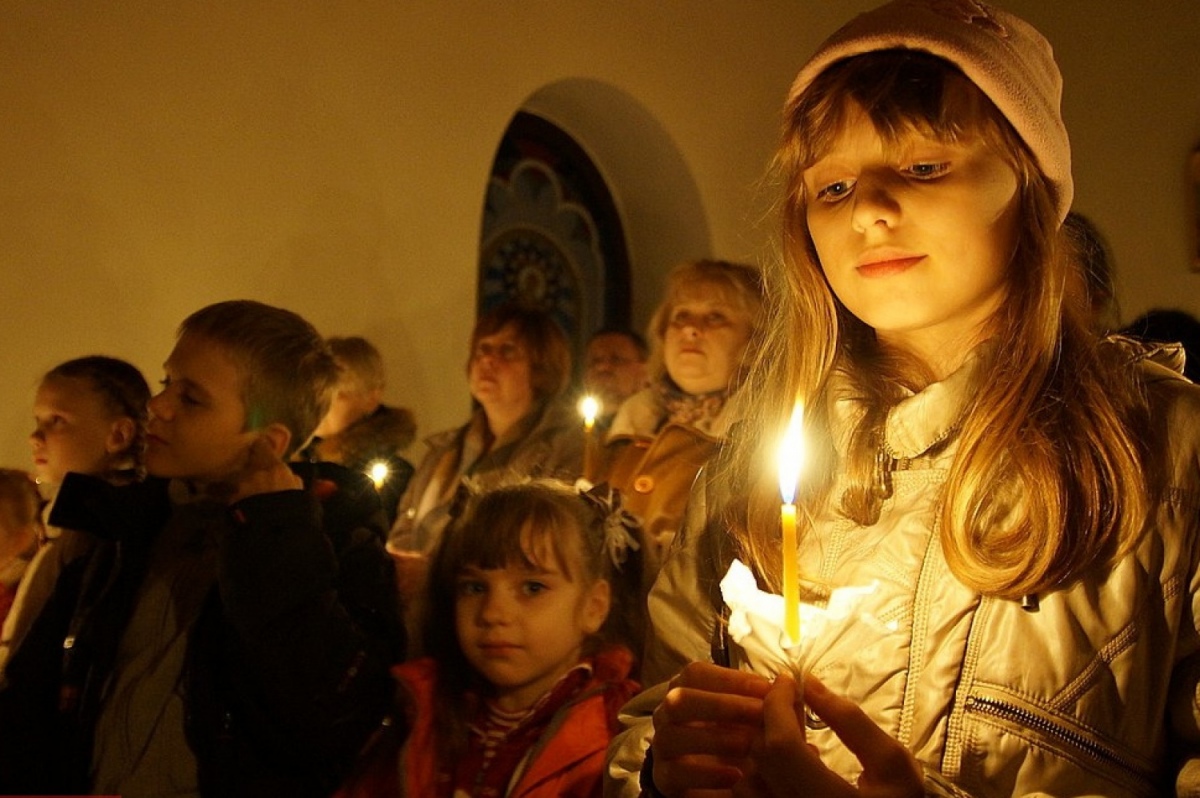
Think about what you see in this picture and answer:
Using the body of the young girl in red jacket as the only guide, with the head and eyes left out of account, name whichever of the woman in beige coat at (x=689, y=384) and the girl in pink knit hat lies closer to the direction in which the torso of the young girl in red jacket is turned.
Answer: the girl in pink knit hat

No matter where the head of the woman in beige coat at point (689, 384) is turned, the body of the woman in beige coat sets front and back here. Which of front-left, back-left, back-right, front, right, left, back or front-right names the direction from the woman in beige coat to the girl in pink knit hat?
front-left

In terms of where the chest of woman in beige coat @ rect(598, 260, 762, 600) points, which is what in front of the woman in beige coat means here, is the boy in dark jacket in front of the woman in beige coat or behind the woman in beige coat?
in front

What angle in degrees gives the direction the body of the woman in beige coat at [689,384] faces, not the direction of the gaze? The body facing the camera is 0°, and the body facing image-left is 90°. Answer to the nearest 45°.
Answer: approximately 45°
